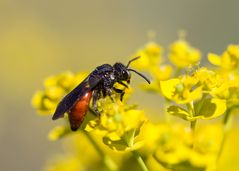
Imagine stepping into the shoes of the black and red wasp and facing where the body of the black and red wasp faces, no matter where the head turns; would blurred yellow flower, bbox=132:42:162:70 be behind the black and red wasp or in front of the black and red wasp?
in front

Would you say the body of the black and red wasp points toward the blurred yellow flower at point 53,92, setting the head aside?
no

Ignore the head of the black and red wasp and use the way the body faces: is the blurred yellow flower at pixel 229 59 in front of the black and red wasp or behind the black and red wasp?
in front

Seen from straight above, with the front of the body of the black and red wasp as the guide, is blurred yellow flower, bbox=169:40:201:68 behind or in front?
in front

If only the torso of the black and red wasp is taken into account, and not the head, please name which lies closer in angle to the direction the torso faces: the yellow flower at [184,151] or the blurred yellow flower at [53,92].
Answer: the yellow flower

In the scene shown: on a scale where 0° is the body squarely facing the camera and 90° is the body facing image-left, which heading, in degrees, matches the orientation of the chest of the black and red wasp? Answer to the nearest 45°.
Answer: approximately 270°

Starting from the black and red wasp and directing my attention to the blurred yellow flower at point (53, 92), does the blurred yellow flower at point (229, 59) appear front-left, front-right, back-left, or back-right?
back-right
